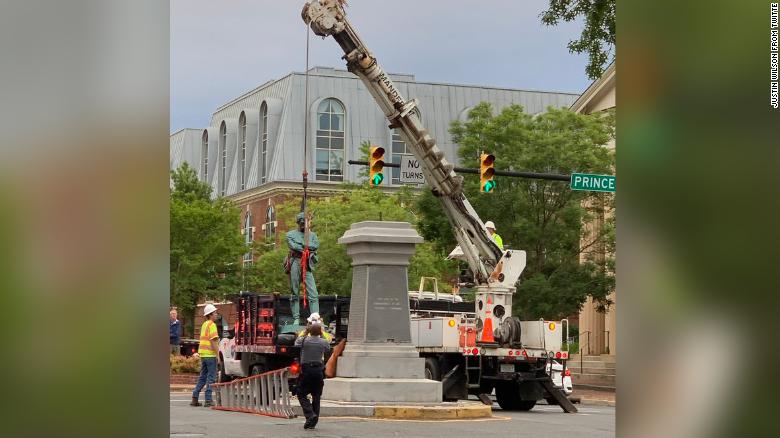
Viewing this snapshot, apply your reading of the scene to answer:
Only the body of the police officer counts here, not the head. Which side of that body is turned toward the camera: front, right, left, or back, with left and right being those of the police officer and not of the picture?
back

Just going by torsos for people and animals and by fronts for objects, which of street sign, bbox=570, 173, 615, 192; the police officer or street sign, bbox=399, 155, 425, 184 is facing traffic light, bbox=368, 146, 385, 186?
the police officer

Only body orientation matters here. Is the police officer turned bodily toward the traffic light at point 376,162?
yes

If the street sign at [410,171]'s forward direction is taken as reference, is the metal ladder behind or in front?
in front

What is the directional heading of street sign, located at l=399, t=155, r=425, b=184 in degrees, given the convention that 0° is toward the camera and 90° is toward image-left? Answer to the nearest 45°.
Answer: approximately 0°

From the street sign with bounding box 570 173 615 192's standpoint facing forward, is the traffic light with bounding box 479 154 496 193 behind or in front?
behind

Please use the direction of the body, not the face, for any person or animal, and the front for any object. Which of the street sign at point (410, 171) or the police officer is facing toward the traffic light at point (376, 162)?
the police officer

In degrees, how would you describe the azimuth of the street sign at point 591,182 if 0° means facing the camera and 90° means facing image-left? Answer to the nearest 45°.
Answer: approximately 0°

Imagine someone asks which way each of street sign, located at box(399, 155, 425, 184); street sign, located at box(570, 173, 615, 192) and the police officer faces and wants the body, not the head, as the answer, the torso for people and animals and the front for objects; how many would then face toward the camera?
2
